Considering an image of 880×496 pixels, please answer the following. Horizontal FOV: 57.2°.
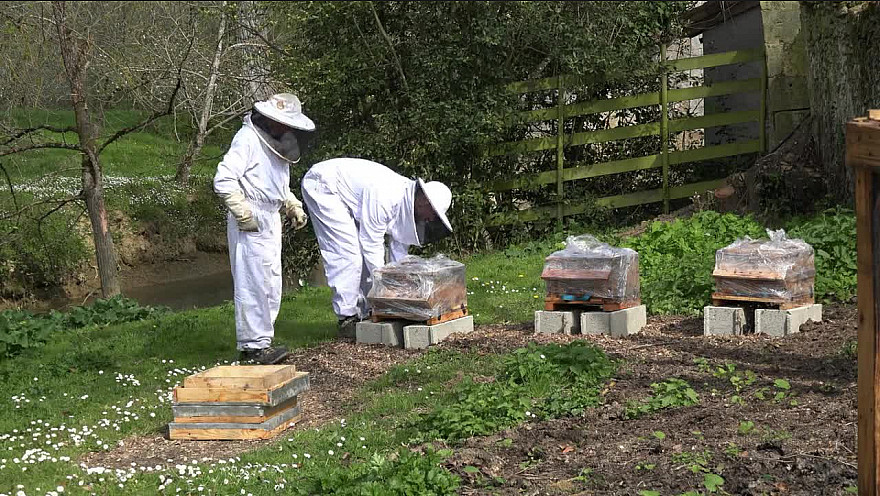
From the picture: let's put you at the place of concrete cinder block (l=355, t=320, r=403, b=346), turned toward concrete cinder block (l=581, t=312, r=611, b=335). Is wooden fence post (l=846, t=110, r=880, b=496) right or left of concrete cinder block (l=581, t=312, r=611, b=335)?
right

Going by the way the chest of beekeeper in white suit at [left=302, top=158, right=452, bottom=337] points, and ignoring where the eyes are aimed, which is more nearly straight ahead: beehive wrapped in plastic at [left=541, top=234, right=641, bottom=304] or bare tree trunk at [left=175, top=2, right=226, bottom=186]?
the beehive wrapped in plastic

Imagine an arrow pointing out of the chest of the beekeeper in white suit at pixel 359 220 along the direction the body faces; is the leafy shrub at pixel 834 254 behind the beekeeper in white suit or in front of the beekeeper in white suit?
in front

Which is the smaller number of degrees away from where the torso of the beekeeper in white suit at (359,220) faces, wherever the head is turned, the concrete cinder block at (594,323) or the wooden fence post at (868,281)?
the concrete cinder block

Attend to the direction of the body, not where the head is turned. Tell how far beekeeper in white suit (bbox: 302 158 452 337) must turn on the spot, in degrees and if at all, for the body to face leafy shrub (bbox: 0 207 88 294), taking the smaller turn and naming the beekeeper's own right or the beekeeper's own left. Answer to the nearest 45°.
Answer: approximately 135° to the beekeeper's own left

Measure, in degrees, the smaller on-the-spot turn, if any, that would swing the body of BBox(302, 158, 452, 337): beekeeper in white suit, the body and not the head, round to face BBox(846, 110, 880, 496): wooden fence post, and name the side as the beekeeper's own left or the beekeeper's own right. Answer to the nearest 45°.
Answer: approximately 90° to the beekeeper's own right

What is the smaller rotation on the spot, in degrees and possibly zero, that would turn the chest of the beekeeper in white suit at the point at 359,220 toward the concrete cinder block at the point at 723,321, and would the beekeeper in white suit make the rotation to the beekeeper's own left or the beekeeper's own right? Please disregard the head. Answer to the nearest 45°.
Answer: approximately 45° to the beekeeper's own right

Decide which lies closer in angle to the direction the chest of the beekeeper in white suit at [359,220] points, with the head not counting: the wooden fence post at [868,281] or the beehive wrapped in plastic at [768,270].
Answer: the beehive wrapped in plastic

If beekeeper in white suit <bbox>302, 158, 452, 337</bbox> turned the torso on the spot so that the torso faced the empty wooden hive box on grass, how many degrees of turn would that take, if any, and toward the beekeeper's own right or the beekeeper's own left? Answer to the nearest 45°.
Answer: approximately 90° to the beekeeper's own right

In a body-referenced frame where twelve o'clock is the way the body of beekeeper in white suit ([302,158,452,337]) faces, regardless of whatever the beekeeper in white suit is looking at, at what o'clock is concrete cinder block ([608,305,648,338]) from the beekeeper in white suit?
The concrete cinder block is roughly at 1 o'clock from the beekeeper in white suit.

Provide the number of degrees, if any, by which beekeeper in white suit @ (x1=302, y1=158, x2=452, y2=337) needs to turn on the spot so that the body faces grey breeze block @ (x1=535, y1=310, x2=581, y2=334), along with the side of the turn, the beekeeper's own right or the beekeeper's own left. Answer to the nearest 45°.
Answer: approximately 45° to the beekeeper's own right

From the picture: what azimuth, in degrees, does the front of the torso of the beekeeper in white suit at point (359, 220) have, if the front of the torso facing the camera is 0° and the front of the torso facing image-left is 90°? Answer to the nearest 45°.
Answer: approximately 270°

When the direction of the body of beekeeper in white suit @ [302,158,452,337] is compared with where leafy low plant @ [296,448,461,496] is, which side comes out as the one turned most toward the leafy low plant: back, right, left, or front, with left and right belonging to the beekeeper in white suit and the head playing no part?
right

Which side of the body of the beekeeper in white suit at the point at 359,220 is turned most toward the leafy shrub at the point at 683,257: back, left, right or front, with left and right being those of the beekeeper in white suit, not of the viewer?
front

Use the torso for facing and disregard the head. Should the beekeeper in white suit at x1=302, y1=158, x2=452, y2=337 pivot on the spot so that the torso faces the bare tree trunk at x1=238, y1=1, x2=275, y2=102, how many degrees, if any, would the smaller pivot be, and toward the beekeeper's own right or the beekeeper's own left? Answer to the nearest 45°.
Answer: approximately 90° to the beekeeper's own left
